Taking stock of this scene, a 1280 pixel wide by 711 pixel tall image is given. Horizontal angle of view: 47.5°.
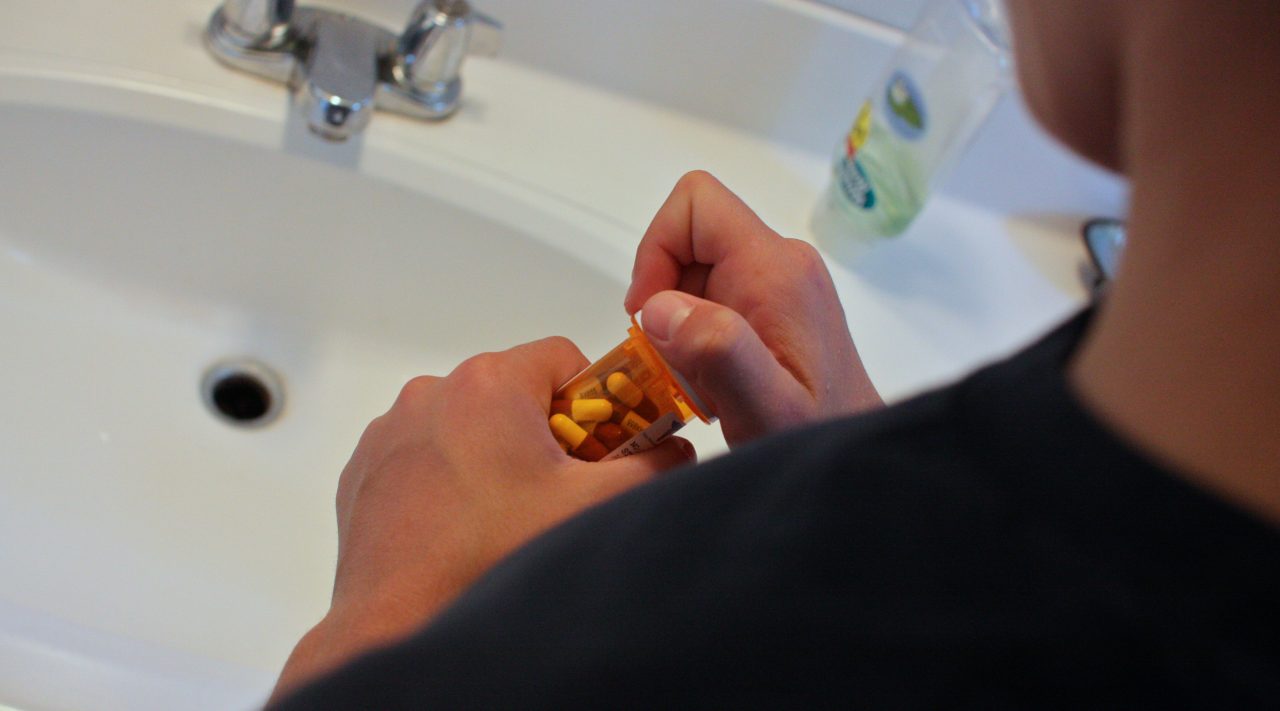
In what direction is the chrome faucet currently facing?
toward the camera

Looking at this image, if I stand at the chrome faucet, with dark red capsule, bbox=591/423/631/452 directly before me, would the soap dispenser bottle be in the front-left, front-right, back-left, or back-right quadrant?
front-left
